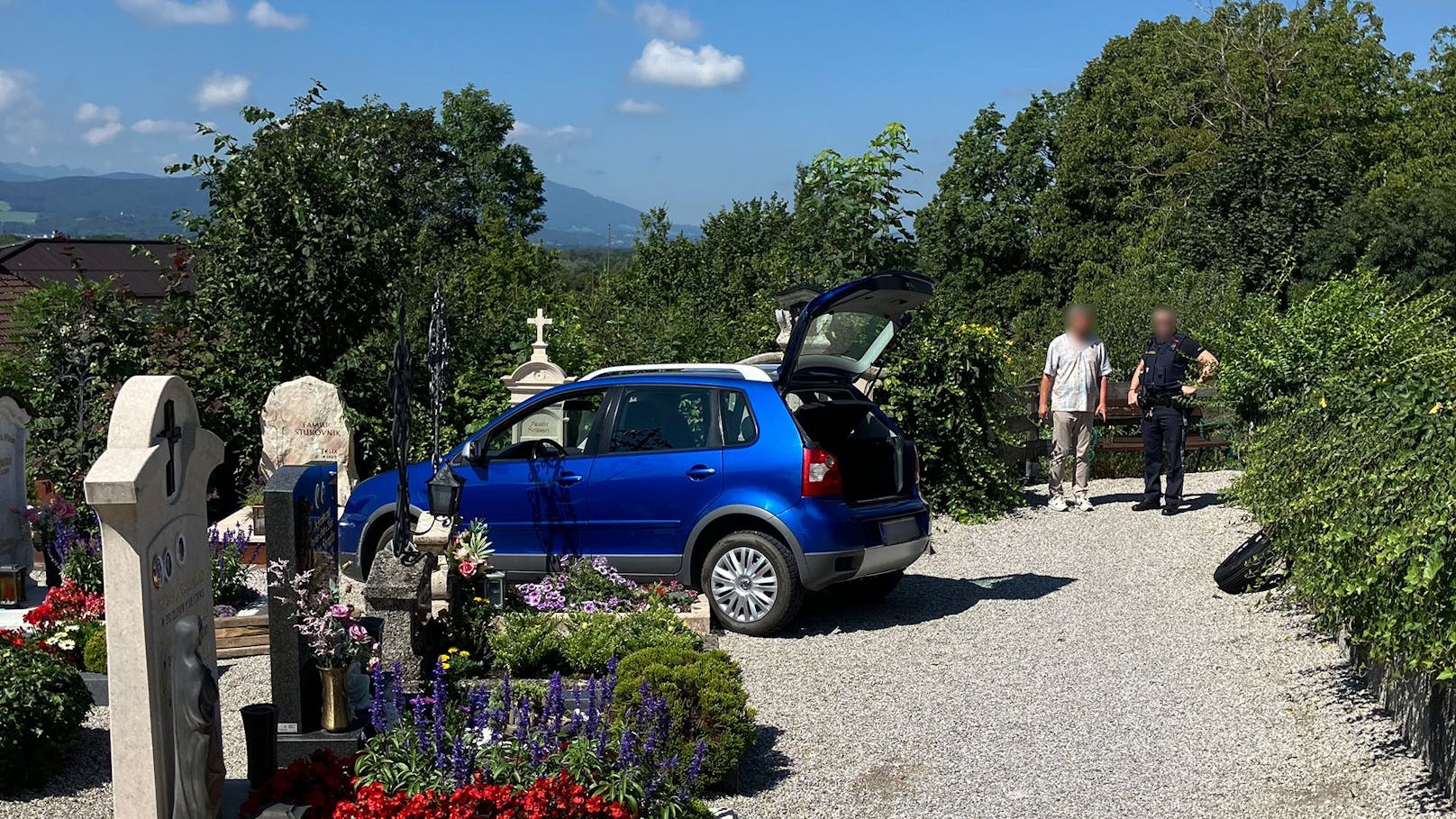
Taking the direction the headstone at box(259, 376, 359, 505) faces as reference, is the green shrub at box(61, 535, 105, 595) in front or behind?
in front

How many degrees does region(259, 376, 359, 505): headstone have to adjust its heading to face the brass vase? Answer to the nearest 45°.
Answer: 0° — it already faces it

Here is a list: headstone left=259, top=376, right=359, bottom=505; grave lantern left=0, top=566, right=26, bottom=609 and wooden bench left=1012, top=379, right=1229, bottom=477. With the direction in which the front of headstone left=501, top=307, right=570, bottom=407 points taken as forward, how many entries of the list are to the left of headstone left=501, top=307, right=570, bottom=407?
1

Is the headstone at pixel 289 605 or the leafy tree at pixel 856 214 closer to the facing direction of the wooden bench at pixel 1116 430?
the headstone

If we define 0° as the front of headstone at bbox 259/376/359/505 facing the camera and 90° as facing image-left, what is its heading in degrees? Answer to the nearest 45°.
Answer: approximately 0°

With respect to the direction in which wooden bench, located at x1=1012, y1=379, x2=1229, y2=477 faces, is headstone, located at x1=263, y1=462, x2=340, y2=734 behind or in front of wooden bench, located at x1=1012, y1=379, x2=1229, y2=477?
in front
